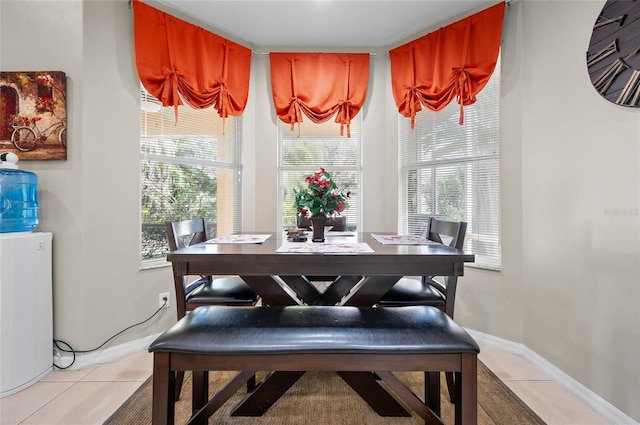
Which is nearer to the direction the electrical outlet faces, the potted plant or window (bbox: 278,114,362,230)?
the potted plant

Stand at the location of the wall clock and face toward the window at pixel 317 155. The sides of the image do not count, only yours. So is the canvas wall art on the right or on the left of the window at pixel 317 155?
left

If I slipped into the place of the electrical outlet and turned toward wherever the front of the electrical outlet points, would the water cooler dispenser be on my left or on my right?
on my right

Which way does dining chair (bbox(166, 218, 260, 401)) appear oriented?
to the viewer's right

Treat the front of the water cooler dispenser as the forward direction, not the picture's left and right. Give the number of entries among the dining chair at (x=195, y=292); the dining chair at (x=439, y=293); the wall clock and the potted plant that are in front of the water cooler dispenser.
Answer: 4

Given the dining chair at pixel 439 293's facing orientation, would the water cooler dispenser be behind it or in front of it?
in front

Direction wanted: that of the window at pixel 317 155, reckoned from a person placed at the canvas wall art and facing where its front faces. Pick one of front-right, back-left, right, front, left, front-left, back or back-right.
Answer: left

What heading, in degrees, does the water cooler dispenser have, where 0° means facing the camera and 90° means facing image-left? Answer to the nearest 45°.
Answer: approximately 315°

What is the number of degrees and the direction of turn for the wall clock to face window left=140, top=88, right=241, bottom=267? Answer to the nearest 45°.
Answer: approximately 45° to its right

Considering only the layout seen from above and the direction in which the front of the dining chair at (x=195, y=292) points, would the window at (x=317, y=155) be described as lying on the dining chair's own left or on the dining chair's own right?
on the dining chair's own left

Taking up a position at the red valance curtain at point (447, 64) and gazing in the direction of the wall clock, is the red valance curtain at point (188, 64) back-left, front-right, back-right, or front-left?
back-right

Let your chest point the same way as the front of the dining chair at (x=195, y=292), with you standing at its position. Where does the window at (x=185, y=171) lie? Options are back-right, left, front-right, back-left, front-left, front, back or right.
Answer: left

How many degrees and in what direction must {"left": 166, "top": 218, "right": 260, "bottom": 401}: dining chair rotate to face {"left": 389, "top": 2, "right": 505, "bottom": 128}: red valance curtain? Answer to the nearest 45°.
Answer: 0° — it already faces it

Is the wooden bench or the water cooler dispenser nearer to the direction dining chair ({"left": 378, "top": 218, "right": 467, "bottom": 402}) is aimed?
the water cooler dispenser

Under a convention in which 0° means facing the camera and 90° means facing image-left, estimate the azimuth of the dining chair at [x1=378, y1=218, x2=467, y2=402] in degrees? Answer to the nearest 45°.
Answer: approximately 90°
